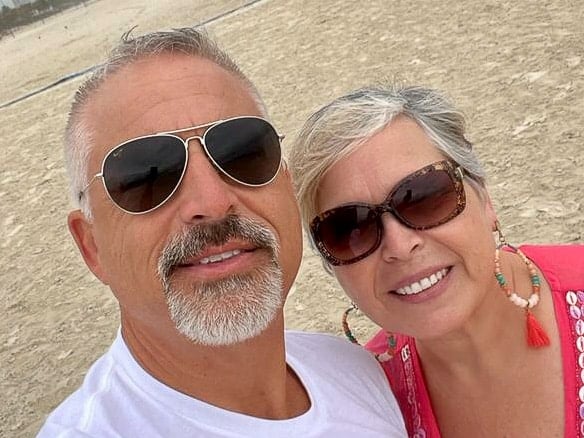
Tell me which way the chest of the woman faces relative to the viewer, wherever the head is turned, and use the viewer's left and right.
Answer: facing the viewer

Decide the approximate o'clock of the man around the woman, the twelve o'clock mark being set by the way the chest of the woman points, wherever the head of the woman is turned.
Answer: The man is roughly at 2 o'clock from the woman.
